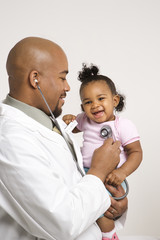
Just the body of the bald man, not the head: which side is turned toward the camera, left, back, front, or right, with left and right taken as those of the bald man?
right

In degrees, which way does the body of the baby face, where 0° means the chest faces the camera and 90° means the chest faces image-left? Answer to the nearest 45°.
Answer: approximately 45°
